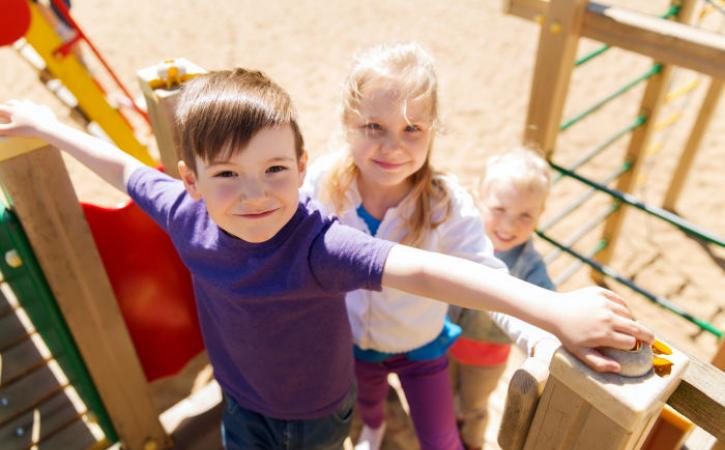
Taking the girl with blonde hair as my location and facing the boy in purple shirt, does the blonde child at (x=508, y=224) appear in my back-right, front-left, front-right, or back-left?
back-left

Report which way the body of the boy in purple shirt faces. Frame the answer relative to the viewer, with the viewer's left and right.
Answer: facing the viewer

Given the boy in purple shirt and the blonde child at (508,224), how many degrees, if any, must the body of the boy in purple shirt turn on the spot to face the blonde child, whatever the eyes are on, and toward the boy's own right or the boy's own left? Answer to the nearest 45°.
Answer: approximately 135° to the boy's own left

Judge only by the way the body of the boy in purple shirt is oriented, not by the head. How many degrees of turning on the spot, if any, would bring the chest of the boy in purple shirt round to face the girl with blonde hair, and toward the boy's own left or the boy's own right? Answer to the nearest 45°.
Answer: approximately 135° to the boy's own left
